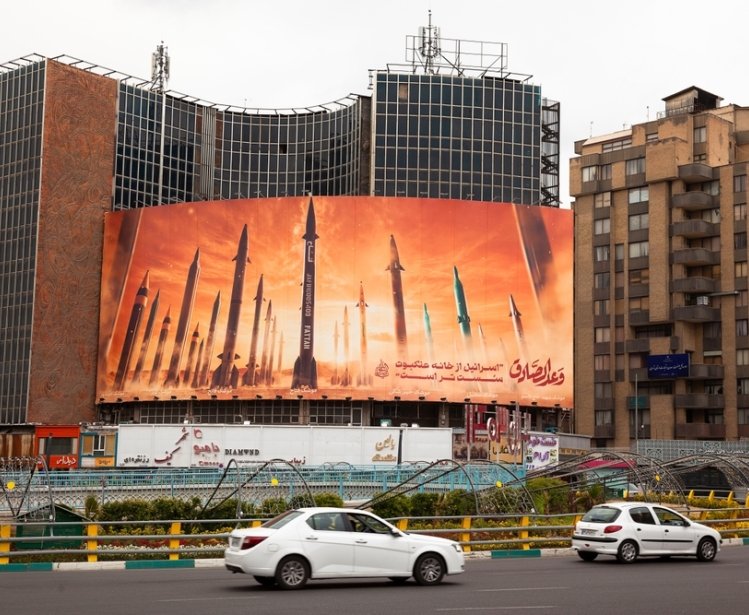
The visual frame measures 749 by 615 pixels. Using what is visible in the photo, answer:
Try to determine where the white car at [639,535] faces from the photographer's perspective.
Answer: facing away from the viewer and to the right of the viewer

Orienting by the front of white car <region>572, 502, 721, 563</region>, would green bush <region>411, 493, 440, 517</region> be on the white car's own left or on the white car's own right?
on the white car's own left

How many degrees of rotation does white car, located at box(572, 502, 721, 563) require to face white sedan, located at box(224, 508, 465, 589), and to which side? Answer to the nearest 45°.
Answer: approximately 180°
